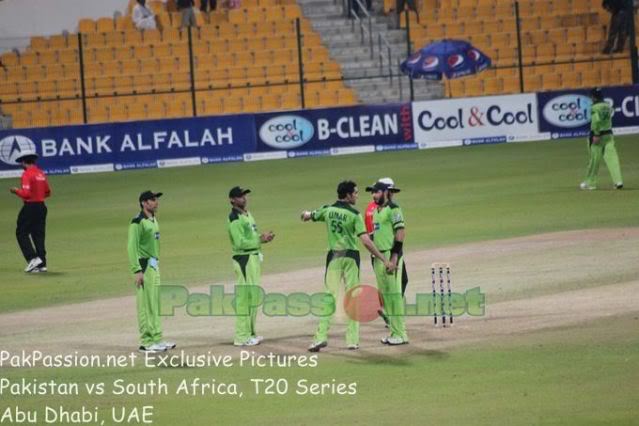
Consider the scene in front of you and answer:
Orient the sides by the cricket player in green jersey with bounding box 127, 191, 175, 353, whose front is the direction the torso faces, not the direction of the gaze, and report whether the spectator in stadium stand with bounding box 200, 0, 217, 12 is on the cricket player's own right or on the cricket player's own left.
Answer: on the cricket player's own left

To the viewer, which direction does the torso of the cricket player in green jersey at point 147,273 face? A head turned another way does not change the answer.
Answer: to the viewer's right

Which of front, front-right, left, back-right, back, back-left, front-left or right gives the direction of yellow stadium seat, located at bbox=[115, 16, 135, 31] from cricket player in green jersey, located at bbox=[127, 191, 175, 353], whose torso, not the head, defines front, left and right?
left

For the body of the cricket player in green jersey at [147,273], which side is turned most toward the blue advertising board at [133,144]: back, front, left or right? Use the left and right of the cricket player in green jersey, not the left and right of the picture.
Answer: left

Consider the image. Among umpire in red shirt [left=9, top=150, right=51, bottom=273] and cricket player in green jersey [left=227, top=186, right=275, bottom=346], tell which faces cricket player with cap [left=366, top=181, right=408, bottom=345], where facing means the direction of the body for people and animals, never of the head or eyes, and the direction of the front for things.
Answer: the cricket player in green jersey

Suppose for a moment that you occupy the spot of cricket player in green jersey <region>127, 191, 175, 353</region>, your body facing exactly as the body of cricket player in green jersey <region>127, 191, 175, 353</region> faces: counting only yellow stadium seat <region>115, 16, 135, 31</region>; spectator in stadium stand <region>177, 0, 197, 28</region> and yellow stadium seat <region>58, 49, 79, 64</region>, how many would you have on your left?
3

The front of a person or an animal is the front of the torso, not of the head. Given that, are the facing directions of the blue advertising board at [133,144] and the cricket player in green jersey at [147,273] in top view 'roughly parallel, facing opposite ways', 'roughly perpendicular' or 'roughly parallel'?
roughly perpendicular

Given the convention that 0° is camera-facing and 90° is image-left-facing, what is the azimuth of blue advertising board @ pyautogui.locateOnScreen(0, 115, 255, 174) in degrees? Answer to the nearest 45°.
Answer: approximately 0°

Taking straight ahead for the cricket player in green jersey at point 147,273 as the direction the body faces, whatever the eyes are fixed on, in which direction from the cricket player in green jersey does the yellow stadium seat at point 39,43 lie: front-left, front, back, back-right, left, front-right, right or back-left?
left

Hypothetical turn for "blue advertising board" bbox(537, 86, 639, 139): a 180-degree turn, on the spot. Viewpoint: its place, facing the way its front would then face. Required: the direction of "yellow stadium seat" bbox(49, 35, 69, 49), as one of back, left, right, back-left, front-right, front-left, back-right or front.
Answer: left

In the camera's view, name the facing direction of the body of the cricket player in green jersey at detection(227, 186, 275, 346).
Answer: to the viewer's right
